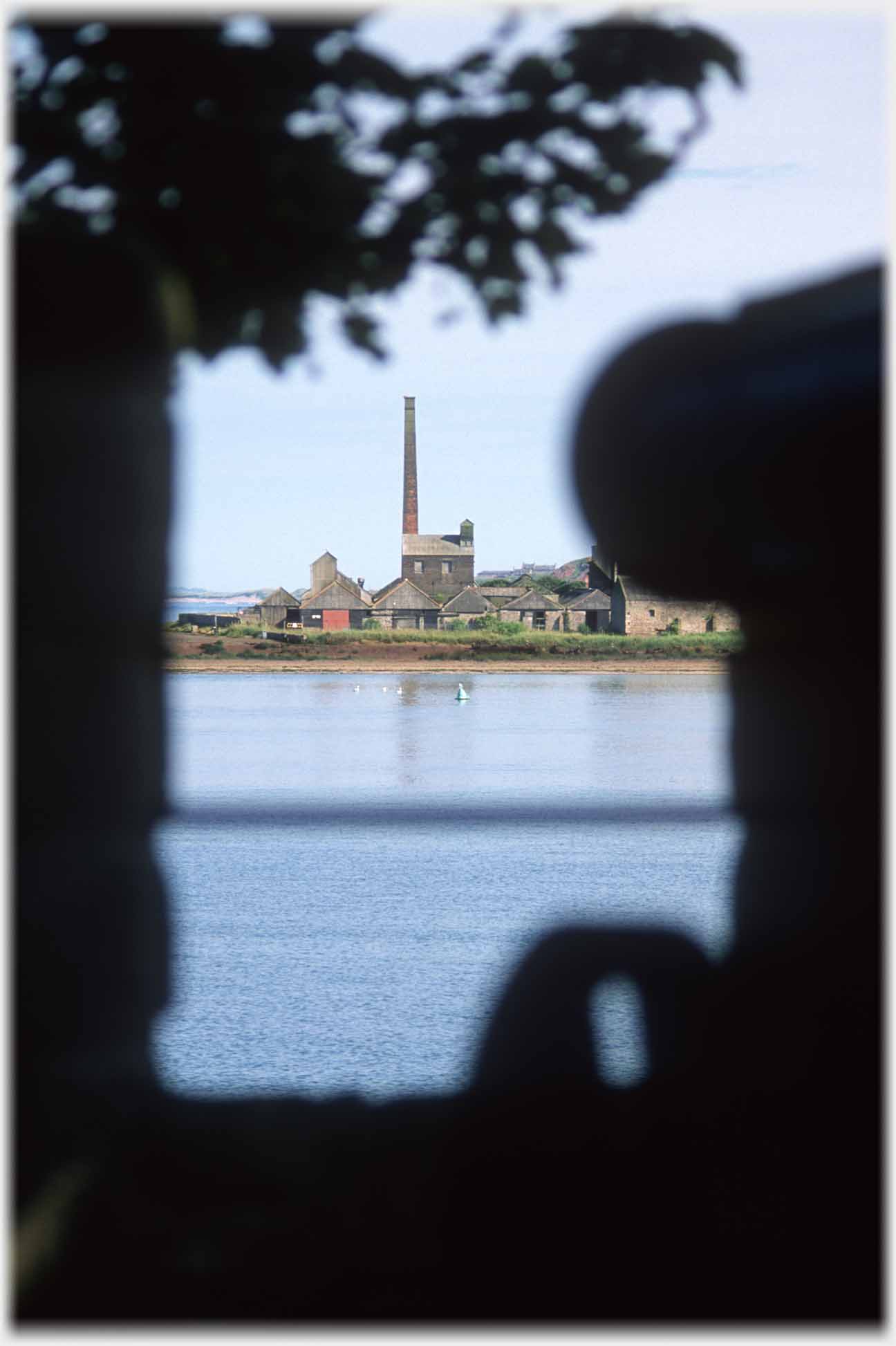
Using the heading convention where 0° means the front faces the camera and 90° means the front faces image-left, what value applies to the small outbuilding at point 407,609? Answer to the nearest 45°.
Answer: approximately 0°

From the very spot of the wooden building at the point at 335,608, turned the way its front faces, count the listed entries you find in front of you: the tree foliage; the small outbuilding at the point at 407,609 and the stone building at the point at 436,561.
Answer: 1

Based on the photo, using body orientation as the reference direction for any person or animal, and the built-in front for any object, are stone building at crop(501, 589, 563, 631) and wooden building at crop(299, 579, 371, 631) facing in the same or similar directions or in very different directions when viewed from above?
same or similar directions

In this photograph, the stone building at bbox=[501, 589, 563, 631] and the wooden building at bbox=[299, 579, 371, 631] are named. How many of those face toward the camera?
2

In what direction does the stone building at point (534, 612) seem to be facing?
toward the camera

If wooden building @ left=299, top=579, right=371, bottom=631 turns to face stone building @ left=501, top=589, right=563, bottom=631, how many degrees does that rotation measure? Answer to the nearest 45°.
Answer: approximately 90° to its left

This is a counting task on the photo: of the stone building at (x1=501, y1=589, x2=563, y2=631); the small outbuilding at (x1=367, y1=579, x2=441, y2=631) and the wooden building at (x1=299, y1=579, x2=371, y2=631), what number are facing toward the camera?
3

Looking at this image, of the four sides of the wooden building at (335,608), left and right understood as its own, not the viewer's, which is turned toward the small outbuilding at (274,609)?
right

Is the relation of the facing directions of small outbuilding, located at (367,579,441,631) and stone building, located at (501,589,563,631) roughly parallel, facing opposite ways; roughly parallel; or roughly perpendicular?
roughly parallel

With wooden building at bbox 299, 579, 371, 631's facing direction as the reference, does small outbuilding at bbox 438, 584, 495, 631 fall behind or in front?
behind

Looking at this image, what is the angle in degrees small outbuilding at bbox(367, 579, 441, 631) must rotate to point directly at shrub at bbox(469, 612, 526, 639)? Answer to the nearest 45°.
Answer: approximately 45° to its left

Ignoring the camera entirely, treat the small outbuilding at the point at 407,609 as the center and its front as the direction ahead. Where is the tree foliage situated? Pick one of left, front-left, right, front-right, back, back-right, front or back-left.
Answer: front
